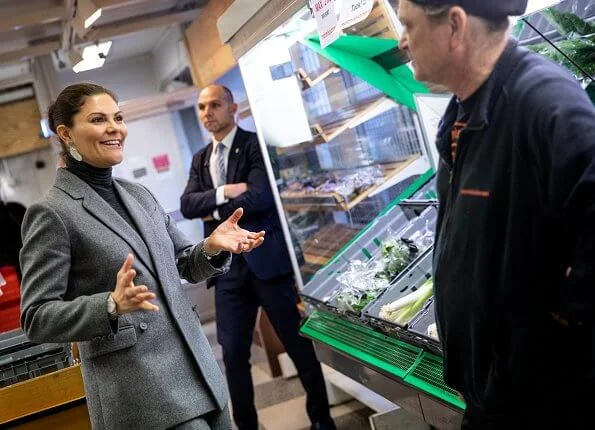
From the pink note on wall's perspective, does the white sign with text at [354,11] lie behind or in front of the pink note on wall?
in front

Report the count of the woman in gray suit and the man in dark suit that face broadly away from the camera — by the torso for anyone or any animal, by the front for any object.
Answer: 0

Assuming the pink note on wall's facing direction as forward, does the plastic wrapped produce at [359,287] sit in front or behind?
in front

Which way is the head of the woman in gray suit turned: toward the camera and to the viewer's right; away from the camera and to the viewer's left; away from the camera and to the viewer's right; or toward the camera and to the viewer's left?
toward the camera and to the viewer's right

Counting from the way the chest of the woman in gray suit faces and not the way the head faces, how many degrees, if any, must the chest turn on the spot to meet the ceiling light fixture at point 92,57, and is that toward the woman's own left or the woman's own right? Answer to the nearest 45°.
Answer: approximately 135° to the woman's own left

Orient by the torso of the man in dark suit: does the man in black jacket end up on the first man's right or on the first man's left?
on the first man's left

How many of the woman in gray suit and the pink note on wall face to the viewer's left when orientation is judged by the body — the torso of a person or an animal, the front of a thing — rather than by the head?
0

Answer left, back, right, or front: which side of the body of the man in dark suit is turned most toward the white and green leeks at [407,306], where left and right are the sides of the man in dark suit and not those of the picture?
left

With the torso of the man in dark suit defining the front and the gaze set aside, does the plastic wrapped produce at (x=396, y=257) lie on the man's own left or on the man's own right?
on the man's own left

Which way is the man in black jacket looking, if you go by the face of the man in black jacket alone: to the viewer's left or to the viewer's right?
to the viewer's left

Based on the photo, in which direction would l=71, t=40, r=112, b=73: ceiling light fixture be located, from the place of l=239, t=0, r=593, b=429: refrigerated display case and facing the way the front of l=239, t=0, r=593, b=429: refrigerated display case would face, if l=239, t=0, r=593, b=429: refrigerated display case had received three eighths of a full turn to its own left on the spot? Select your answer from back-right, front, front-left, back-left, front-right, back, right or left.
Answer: back-left
